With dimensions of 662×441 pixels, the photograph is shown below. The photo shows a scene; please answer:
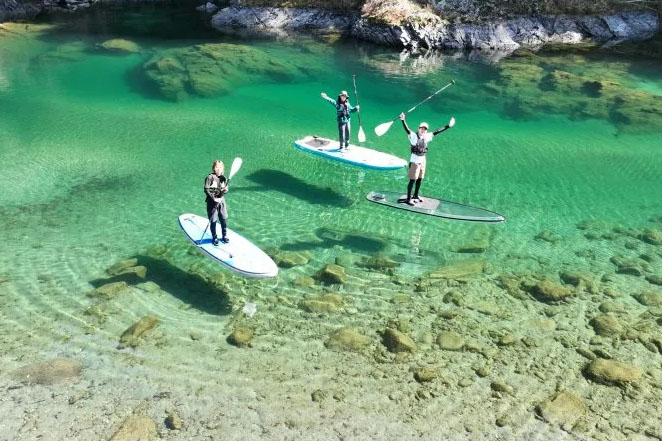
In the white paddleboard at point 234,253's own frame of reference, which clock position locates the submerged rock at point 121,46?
The submerged rock is roughly at 7 o'clock from the white paddleboard.

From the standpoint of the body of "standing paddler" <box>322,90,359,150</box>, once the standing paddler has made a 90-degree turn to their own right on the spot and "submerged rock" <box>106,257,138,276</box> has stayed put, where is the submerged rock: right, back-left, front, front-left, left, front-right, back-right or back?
front-left

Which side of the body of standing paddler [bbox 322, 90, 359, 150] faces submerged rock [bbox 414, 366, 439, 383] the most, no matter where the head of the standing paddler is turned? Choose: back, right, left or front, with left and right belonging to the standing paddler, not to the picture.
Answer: front

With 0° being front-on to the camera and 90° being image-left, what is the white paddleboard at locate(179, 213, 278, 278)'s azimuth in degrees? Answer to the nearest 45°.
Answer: approximately 315°

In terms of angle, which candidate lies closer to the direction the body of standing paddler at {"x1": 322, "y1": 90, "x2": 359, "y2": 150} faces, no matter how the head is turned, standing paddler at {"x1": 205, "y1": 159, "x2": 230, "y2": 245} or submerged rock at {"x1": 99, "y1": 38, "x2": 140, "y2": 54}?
the standing paddler

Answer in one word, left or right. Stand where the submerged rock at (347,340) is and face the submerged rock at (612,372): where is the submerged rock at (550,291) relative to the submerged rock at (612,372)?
left

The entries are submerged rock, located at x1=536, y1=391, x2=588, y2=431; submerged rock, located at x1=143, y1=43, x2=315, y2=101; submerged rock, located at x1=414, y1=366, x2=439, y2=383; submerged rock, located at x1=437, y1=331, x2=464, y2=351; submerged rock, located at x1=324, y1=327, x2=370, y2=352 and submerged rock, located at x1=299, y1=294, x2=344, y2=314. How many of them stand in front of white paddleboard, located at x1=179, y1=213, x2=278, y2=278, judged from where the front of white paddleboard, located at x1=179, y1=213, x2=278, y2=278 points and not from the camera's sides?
5

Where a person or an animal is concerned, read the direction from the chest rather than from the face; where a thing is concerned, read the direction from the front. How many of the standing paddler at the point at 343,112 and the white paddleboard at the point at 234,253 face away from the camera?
0

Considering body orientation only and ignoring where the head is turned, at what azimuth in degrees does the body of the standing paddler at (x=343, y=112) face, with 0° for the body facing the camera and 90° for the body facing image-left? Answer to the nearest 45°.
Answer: approximately 0°

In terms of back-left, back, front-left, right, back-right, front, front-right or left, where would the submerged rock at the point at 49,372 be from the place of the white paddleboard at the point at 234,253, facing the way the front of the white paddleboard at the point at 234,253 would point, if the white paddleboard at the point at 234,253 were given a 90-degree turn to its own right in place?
front

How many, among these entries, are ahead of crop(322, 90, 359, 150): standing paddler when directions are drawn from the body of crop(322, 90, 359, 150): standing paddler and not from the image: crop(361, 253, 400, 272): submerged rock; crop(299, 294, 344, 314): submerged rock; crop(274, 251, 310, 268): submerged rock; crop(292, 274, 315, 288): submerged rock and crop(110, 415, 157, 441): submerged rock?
5

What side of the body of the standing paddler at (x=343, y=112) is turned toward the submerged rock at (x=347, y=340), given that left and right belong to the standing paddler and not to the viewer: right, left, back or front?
front

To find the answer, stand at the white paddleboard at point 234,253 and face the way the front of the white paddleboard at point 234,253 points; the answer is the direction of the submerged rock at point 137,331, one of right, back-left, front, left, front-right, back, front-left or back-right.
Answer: right

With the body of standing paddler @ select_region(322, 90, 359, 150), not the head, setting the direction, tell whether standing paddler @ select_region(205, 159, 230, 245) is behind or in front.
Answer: in front

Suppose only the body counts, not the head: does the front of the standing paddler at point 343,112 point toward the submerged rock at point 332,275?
yes

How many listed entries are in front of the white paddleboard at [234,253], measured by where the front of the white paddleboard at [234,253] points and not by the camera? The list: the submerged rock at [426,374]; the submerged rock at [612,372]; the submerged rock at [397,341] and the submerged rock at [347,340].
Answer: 4

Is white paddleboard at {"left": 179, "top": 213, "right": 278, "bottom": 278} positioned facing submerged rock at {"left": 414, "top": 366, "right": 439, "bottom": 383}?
yes

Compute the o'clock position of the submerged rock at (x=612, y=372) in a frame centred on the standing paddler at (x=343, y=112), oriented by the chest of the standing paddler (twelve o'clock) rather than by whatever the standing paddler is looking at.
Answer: The submerged rock is roughly at 11 o'clock from the standing paddler.

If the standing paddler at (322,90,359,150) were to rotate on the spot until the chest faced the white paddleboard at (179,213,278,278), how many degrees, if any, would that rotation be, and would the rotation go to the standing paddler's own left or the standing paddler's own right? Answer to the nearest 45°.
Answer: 0° — they already face it

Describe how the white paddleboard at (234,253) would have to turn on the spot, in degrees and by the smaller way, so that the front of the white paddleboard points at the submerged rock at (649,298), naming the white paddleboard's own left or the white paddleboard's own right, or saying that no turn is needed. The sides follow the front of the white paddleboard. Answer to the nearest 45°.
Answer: approximately 45° to the white paddleboard's own left
